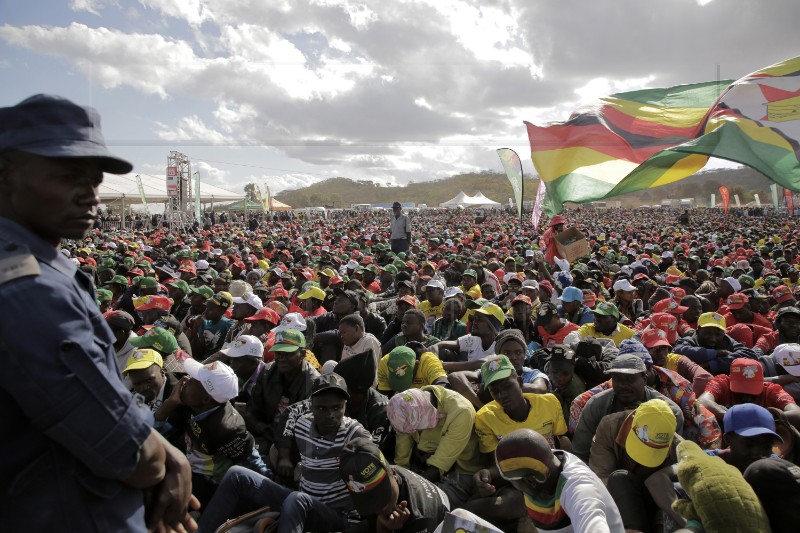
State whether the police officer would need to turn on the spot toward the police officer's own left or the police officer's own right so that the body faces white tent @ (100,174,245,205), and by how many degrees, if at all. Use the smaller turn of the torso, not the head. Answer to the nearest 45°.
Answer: approximately 90° to the police officer's own left

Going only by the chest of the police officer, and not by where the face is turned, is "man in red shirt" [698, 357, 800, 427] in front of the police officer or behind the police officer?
in front

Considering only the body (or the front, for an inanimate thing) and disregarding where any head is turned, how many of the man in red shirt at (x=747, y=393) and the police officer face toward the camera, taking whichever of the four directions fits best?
1

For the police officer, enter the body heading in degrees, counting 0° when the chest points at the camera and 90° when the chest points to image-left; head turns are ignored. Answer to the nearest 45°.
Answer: approximately 270°

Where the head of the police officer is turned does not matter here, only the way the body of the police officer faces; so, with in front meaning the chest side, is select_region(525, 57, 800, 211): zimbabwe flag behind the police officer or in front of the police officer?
in front

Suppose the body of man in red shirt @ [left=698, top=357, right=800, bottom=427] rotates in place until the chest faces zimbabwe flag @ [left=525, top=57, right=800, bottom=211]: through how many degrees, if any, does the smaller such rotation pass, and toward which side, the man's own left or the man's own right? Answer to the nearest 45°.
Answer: approximately 180°

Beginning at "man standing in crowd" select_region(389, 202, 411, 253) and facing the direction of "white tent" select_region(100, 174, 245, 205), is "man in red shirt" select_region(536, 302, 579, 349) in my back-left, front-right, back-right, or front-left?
back-left

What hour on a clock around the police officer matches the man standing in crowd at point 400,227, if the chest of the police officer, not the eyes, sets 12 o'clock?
The man standing in crowd is roughly at 10 o'clock from the police officer.

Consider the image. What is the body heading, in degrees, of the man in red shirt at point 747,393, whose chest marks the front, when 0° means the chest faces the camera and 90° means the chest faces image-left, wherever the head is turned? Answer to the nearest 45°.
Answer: approximately 0°

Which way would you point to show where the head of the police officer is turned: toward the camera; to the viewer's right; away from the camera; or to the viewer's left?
to the viewer's right

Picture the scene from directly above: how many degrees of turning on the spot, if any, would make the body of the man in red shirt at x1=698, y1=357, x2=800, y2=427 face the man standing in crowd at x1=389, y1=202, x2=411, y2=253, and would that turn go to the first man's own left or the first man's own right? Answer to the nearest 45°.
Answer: approximately 135° to the first man's own right
